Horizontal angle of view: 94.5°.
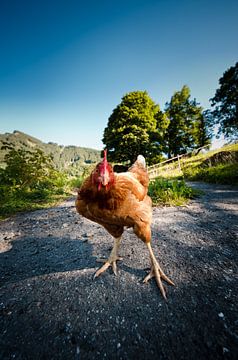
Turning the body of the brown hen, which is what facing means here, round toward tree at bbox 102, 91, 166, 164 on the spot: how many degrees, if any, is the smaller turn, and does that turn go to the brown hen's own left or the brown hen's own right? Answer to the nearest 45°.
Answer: approximately 135° to the brown hen's own right

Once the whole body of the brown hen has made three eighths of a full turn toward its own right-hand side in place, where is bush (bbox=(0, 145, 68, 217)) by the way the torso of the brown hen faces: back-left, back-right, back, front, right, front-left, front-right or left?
front-left

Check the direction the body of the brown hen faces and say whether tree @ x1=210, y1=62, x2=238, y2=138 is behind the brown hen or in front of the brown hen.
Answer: behind

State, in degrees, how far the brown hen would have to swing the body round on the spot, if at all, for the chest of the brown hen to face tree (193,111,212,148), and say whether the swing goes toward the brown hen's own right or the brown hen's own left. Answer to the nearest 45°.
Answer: approximately 180°

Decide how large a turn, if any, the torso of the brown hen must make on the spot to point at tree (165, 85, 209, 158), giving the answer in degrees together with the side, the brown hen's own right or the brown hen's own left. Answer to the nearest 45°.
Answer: approximately 180°
